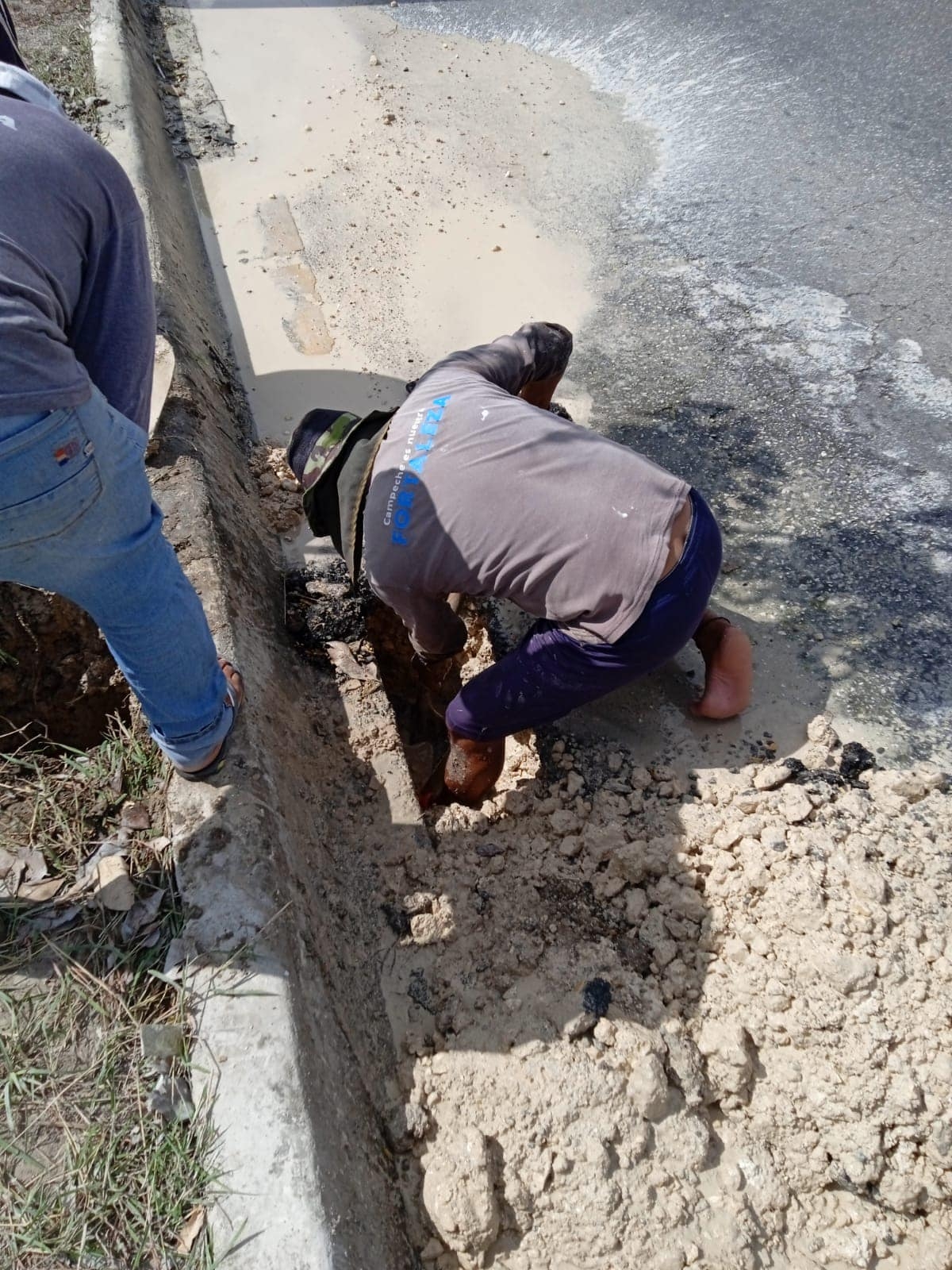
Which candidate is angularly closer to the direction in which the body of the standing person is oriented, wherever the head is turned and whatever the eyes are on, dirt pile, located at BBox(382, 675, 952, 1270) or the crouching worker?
the crouching worker

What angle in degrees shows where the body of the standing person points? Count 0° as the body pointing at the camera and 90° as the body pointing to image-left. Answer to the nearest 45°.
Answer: approximately 225°

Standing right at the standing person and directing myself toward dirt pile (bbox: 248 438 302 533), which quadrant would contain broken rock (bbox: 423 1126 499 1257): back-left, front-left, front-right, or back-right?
back-right

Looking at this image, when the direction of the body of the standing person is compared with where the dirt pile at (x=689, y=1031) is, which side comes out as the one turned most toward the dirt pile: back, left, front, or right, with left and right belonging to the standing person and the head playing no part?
right

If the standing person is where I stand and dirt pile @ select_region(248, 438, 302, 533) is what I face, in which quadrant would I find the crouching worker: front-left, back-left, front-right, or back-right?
front-right
